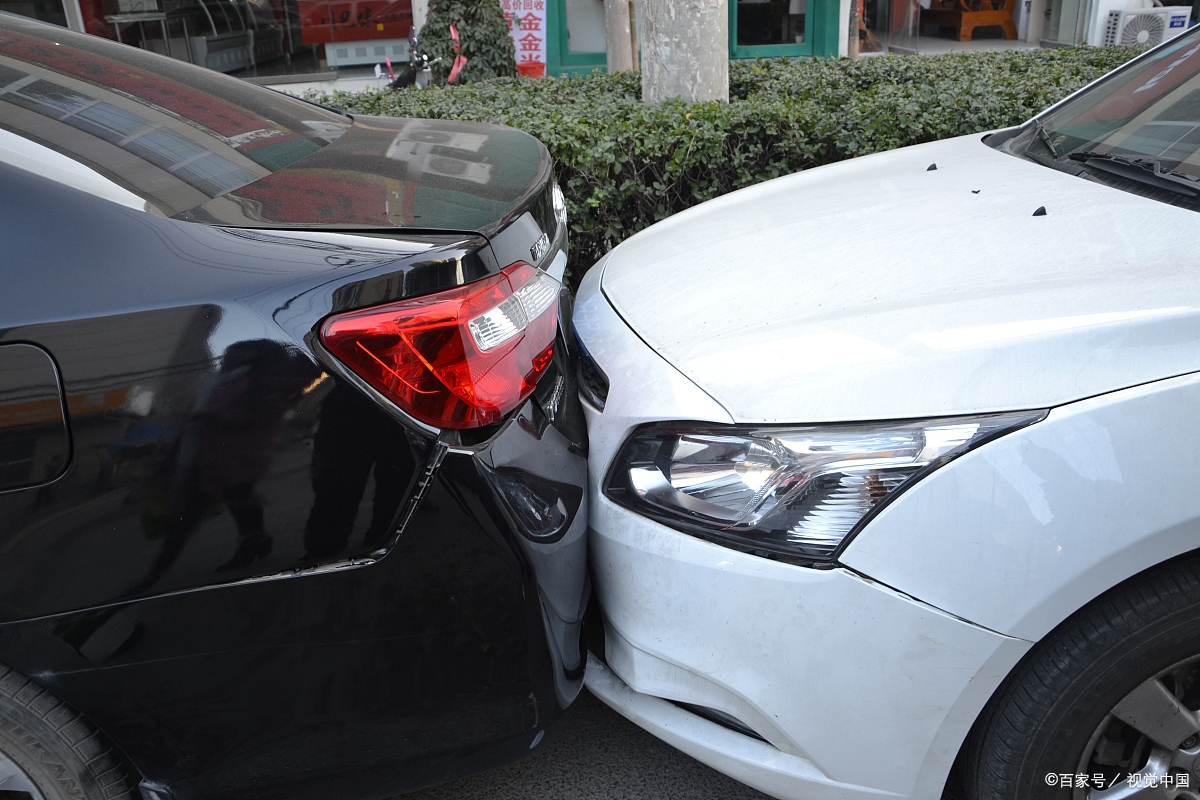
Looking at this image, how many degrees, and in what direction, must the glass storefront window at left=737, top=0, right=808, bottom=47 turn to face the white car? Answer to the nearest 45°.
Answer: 0° — it already faces it

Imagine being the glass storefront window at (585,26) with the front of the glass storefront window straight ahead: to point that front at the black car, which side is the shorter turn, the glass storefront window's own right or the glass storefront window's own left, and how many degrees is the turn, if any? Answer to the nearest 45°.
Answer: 0° — it already faces it

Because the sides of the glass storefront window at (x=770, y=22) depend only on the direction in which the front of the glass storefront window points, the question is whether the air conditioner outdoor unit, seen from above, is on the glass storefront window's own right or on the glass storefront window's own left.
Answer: on the glass storefront window's own left

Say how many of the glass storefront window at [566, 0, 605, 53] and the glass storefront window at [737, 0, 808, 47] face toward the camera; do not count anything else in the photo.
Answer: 2

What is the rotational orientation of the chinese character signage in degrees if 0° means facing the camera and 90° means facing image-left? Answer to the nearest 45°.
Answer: approximately 0°

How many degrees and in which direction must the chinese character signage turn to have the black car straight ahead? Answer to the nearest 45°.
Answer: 0° — it already faces it
